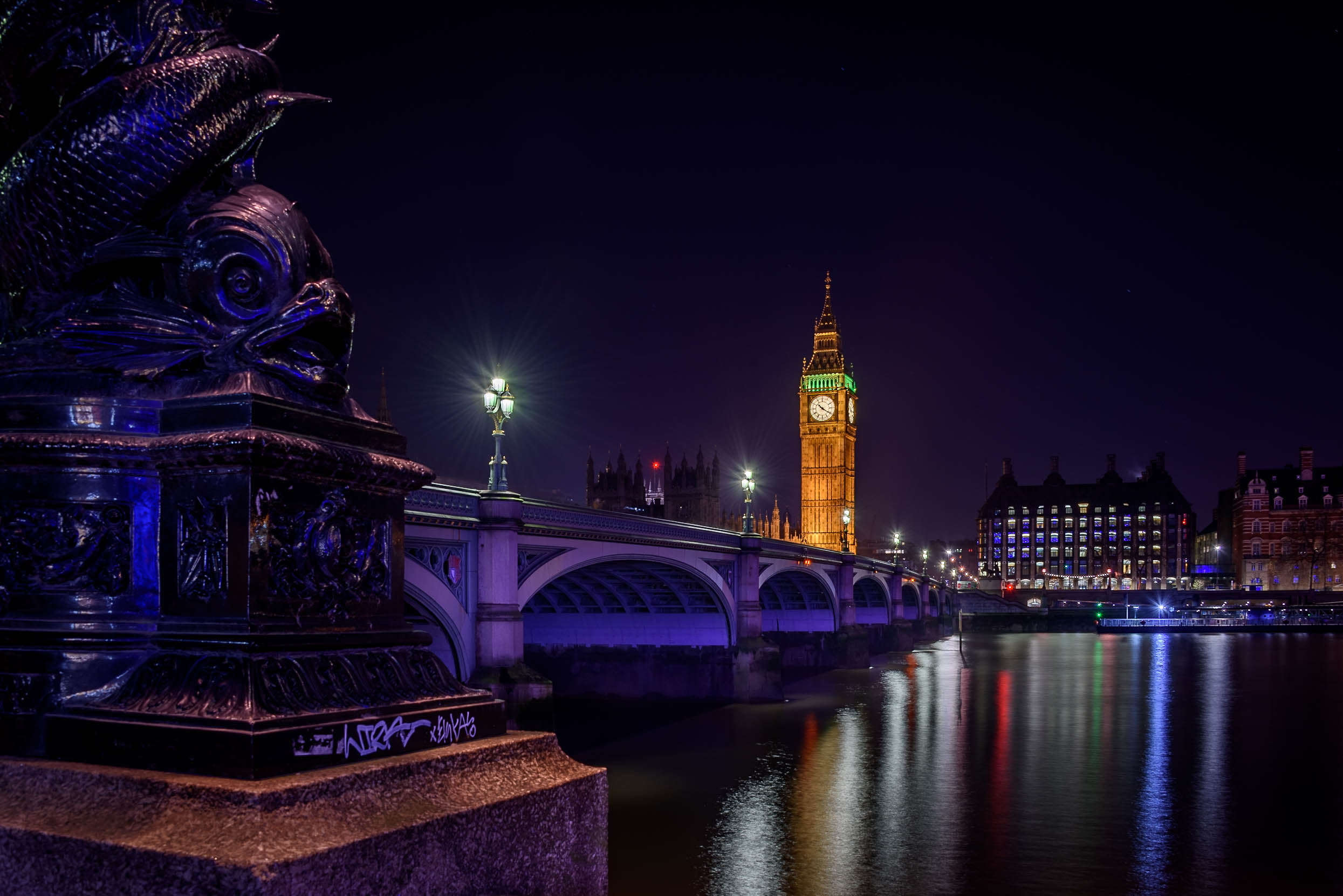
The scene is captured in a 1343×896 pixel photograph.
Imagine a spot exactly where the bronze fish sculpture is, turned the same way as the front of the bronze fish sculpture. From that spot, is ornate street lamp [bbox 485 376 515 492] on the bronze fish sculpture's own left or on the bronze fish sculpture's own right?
on the bronze fish sculpture's own left

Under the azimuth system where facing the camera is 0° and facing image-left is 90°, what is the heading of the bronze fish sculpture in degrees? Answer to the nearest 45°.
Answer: approximately 270°

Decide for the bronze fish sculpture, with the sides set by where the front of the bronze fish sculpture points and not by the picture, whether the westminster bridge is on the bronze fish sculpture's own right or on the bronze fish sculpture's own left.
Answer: on the bronze fish sculpture's own left
